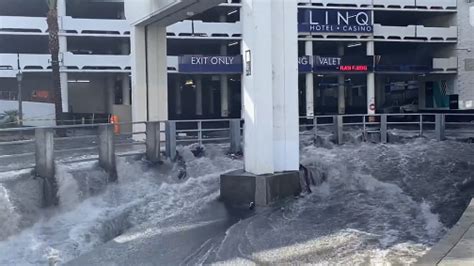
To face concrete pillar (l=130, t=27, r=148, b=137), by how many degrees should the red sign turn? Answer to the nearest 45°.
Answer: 0° — it already faces it

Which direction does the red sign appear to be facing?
toward the camera

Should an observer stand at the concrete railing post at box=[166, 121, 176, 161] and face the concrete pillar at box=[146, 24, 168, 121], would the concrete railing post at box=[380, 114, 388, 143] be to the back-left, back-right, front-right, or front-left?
front-right

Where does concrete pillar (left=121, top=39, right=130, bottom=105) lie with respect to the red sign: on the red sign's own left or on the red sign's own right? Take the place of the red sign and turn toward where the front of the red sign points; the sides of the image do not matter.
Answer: on the red sign's own right

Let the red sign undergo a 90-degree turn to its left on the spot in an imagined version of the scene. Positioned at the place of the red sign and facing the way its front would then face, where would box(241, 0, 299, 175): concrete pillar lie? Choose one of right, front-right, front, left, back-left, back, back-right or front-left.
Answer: right

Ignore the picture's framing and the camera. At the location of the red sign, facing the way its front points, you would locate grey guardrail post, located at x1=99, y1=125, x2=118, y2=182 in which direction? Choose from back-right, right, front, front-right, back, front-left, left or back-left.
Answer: front

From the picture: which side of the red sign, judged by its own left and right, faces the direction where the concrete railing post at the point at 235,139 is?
front

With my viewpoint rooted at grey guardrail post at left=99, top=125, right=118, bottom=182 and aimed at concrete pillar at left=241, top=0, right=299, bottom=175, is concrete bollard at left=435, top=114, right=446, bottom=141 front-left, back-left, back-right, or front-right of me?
front-left

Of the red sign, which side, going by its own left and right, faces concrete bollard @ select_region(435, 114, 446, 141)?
front

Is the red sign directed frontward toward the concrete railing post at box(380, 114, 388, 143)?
yes

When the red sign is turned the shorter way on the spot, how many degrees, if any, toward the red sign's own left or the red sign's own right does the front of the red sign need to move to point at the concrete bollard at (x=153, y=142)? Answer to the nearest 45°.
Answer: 0° — it already faces it

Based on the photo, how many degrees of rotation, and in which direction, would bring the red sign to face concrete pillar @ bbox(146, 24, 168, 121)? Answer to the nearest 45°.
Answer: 0° — it already faces it

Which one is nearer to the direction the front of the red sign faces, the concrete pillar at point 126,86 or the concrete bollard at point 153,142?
the concrete bollard

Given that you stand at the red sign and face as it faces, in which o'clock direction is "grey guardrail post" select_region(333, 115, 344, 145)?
The grey guardrail post is roughly at 12 o'clock from the red sign.

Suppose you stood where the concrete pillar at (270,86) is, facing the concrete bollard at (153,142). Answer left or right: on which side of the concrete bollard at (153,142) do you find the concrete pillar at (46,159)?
left

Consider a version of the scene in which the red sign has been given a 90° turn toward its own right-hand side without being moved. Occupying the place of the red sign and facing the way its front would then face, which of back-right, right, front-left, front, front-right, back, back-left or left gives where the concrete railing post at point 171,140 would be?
left
